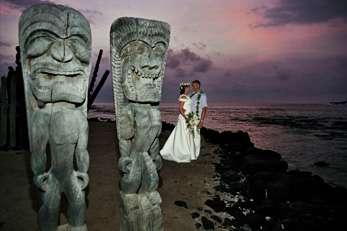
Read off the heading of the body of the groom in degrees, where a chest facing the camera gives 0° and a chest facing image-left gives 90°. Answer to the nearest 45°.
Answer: approximately 45°

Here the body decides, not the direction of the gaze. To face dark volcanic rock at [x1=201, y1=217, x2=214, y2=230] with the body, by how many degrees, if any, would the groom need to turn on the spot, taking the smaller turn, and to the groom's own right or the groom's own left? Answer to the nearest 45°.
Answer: approximately 45° to the groom's own left

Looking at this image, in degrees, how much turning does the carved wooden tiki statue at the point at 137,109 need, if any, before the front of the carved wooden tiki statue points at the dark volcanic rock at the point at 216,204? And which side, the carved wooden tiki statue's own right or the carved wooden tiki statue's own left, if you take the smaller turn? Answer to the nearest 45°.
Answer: approximately 90° to the carved wooden tiki statue's own left

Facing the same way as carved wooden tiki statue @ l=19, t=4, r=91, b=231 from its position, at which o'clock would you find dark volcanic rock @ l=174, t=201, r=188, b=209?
The dark volcanic rock is roughly at 8 o'clock from the carved wooden tiki statue.

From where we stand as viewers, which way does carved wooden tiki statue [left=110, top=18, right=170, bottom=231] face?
facing the viewer and to the right of the viewer

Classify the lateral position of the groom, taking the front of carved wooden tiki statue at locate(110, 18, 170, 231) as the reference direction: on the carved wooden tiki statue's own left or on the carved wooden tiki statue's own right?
on the carved wooden tiki statue's own left
